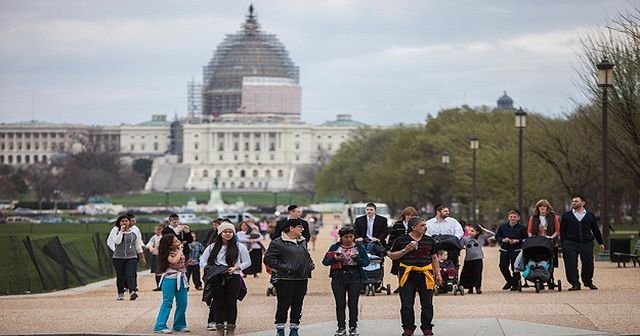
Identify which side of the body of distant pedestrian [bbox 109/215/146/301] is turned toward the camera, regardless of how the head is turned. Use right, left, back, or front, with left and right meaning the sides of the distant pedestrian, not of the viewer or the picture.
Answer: front

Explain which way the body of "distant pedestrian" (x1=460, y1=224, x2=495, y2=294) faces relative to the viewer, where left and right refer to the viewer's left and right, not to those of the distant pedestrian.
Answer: facing the viewer

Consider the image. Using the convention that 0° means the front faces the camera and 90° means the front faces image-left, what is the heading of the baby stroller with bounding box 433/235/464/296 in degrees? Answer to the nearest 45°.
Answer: approximately 0°

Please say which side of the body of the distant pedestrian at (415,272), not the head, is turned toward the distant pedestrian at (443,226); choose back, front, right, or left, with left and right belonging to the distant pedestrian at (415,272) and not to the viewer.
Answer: back

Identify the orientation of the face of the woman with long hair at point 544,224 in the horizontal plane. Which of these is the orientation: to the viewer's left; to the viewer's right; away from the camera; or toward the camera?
toward the camera

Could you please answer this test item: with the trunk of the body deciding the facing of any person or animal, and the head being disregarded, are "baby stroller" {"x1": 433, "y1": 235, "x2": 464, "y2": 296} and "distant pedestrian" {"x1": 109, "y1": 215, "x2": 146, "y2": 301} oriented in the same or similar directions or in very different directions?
same or similar directions

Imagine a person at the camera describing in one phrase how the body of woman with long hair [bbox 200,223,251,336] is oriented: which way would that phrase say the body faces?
toward the camera

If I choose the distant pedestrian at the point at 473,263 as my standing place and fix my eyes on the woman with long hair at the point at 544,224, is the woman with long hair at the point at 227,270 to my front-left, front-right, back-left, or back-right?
back-right

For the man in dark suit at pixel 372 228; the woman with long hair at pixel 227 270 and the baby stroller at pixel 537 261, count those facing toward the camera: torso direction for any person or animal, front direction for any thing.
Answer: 3

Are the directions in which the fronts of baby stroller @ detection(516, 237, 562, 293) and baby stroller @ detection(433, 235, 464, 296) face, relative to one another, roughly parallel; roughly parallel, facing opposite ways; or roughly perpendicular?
roughly parallel

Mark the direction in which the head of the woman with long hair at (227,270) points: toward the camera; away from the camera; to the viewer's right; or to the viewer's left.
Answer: toward the camera

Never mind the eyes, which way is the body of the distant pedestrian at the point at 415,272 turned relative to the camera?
toward the camera

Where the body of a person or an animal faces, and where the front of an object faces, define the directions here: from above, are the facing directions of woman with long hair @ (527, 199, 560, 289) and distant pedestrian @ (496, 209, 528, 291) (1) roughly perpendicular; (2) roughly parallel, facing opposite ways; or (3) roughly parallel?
roughly parallel
